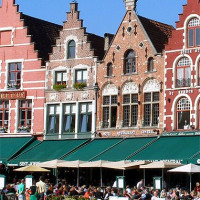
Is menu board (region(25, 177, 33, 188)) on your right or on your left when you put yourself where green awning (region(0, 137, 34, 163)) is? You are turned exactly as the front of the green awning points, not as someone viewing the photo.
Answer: on your left

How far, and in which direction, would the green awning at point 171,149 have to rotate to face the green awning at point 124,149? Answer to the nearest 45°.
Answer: approximately 90° to its right

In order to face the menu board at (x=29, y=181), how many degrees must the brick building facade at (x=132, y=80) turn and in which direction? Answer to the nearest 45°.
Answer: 0° — it already faces it

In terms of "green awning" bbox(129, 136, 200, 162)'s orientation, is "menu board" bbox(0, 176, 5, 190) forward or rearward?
forward

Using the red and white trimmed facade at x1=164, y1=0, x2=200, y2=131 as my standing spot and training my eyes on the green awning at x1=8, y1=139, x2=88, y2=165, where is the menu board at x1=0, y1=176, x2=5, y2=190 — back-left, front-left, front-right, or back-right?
front-left

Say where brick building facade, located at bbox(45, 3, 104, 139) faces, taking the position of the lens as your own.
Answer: facing the viewer and to the left of the viewer

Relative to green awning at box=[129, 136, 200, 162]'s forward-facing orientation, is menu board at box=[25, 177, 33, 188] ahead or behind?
ahead

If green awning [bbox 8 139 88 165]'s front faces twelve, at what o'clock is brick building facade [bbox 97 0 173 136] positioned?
The brick building facade is roughly at 8 o'clock from the green awning.

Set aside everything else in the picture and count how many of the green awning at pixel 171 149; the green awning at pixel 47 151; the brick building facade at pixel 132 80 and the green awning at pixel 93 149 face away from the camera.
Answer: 0

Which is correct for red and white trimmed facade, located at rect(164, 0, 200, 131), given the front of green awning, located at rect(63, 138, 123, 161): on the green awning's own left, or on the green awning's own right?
on the green awning's own left

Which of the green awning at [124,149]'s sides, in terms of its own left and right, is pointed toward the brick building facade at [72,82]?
right

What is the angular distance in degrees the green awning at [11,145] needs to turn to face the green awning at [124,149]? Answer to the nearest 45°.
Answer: approximately 90° to its left

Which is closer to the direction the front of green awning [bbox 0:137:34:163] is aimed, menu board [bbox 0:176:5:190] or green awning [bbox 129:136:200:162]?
the menu board
